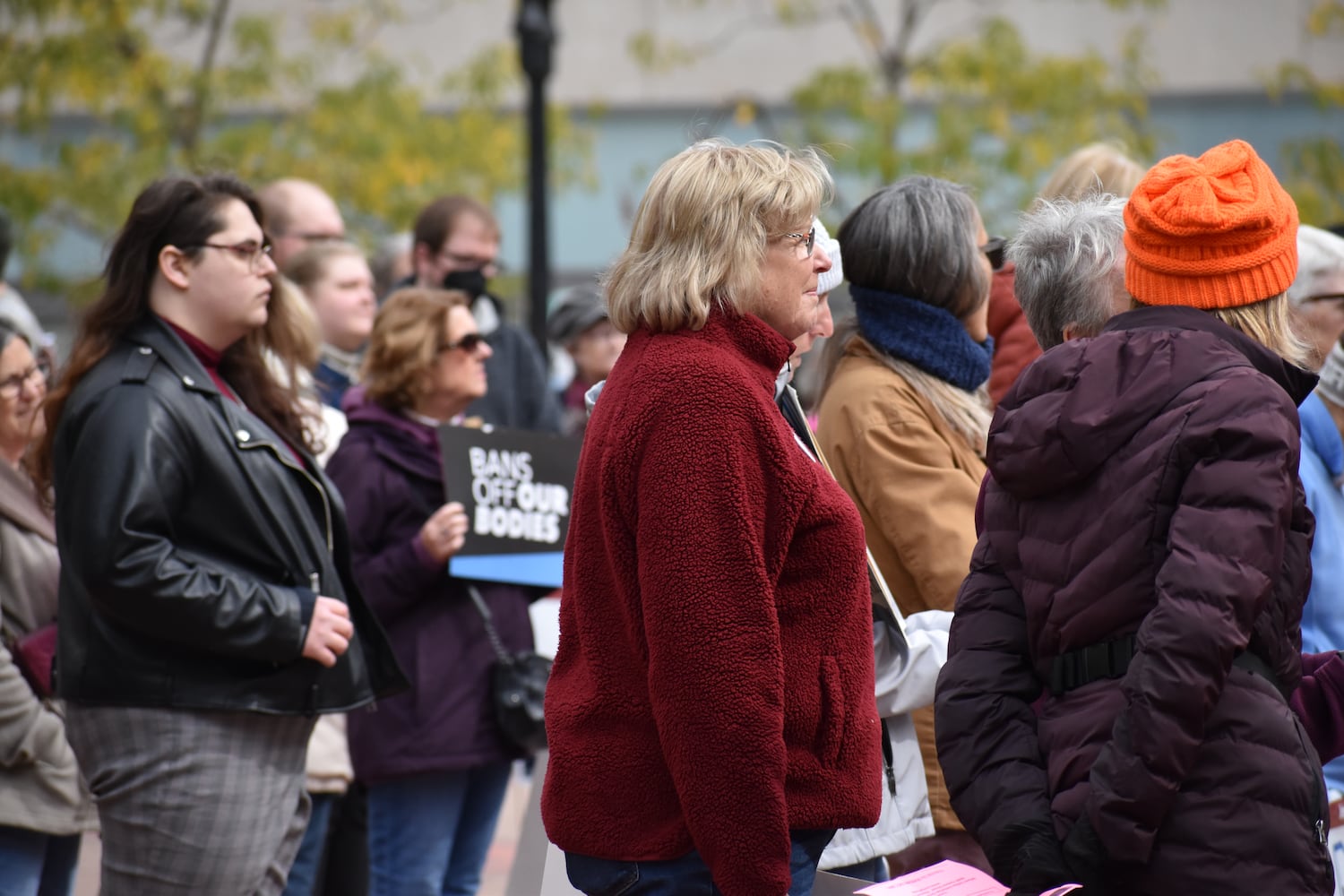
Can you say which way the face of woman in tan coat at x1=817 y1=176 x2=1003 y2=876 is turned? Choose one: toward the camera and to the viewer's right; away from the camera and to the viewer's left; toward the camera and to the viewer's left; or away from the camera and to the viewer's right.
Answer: away from the camera and to the viewer's right

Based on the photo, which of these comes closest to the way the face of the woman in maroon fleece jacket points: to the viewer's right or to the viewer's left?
to the viewer's right

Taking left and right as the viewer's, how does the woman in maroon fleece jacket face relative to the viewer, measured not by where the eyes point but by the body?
facing to the right of the viewer

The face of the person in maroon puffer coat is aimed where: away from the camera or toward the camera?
away from the camera

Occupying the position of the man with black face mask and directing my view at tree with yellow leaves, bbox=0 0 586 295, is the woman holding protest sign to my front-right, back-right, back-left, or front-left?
back-left

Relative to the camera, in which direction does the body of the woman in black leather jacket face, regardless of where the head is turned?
to the viewer's right

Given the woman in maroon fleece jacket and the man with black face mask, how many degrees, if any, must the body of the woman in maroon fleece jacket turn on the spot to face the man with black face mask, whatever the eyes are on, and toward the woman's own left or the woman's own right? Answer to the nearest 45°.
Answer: approximately 90° to the woman's own left

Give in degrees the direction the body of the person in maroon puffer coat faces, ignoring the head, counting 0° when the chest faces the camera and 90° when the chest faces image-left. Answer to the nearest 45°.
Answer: approximately 225°

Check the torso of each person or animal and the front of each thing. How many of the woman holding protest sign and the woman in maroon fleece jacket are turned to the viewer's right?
2

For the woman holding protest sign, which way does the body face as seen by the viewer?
to the viewer's right

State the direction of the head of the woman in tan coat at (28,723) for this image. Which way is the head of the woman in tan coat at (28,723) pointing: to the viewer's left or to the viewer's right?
to the viewer's right
